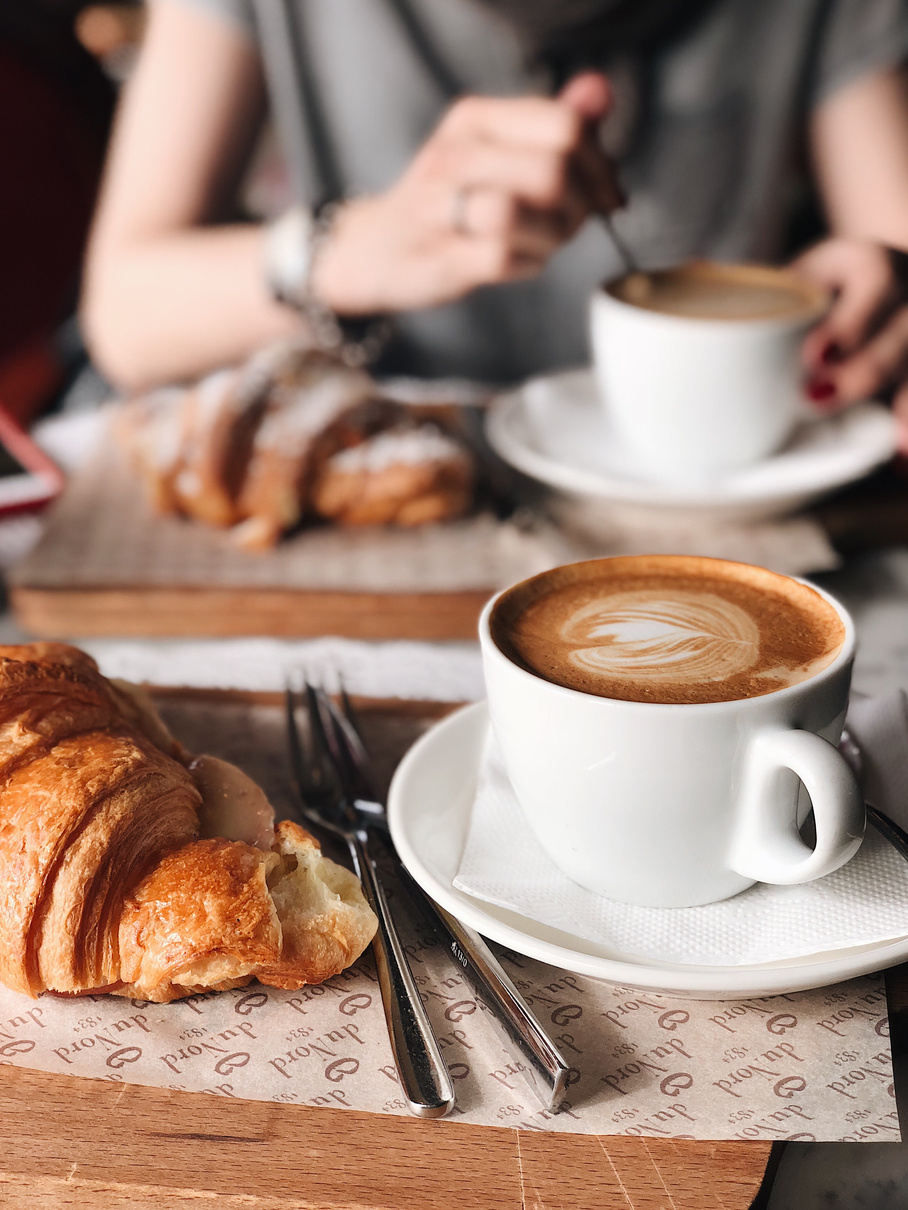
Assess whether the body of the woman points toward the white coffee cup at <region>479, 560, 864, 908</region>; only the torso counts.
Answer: yes

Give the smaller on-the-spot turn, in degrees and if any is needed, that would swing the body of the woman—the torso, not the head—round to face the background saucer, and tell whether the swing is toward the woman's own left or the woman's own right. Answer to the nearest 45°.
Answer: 0° — they already face it

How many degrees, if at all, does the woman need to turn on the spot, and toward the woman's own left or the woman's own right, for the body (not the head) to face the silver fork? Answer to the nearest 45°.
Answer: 0° — they already face it

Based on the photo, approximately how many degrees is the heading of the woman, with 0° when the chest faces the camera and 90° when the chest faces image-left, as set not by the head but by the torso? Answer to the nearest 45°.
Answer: approximately 0°
